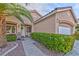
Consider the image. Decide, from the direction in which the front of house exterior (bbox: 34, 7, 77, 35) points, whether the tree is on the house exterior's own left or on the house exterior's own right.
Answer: on the house exterior's own right

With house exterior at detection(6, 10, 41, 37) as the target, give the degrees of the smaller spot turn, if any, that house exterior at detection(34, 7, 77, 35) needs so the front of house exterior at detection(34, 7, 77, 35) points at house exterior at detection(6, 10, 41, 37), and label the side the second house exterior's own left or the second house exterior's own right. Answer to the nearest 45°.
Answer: approximately 135° to the second house exterior's own right
